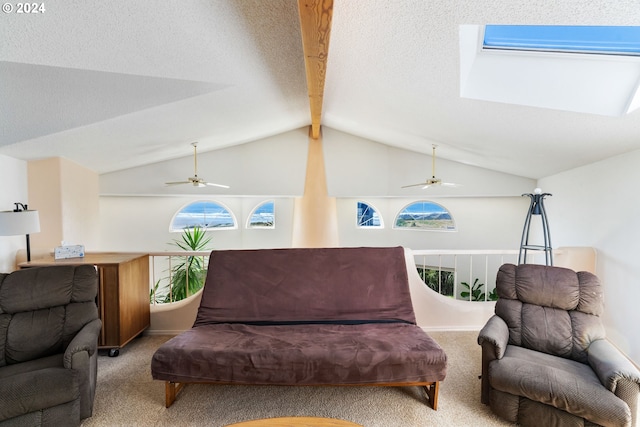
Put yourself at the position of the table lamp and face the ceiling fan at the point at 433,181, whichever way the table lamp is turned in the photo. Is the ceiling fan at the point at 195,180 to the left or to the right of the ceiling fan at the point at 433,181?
left

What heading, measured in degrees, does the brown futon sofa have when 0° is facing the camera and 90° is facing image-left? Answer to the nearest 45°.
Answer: approximately 0°

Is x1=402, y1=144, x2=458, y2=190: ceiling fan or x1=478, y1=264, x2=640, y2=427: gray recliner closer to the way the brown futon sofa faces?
the gray recliner

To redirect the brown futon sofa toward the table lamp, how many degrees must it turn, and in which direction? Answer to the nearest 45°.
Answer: approximately 90° to its right

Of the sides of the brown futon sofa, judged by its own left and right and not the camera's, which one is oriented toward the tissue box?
right

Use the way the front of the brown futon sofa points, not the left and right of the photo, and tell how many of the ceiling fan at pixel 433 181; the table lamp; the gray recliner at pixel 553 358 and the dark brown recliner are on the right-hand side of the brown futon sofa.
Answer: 2

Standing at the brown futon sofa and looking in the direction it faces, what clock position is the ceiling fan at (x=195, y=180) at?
The ceiling fan is roughly at 5 o'clock from the brown futon sofa.

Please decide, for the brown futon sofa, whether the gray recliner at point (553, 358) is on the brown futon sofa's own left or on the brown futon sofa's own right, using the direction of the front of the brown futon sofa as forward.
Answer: on the brown futon sofa's own left

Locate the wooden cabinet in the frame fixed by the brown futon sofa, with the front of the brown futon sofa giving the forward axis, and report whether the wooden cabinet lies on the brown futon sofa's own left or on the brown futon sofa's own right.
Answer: on the brown futon sofa's own right
